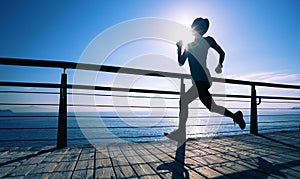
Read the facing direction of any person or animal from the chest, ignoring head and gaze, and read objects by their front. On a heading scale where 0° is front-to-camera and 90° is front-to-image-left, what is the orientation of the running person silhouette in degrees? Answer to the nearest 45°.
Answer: approximately 90°
